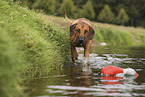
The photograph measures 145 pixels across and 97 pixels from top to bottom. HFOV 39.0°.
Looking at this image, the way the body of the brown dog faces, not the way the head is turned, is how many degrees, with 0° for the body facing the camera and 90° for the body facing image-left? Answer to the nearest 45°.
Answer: approximately 0°
